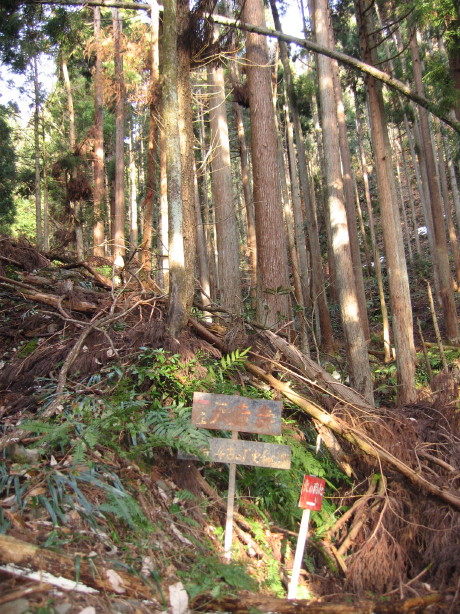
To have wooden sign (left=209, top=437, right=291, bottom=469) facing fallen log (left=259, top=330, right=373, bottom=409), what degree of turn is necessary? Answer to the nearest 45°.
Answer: approximately 135° to its left

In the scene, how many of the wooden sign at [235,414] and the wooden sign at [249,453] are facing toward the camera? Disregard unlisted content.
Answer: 2

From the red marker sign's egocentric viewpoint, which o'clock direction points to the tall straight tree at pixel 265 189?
The tall straight tree is roughly at 6 o'clock from the red marker sign.

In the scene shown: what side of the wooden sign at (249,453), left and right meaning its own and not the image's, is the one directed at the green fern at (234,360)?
back

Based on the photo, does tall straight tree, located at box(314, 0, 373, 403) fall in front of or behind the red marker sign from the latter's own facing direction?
behind

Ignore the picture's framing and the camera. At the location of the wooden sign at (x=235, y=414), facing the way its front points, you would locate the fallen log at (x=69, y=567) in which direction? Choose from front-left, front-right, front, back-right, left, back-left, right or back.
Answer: front-right

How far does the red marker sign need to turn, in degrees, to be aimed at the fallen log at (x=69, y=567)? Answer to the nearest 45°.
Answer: approximately 45° to its right

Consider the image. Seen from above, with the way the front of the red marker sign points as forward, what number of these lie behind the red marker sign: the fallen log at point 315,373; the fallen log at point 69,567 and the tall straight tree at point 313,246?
2

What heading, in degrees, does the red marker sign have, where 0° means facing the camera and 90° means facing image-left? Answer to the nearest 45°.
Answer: approximately 0°

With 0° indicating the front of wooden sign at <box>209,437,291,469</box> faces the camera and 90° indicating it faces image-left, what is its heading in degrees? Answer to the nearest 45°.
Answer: approximately 0°
